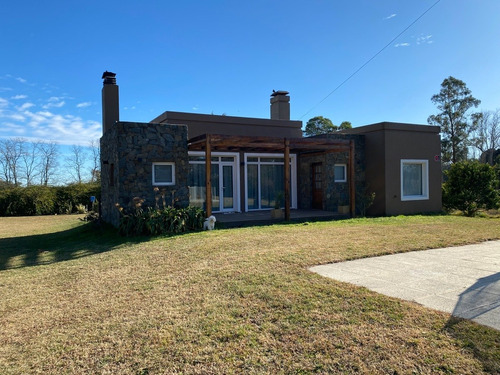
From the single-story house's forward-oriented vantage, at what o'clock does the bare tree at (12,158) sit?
The bare tree is roughly at 4 o'clock from the single-story house.

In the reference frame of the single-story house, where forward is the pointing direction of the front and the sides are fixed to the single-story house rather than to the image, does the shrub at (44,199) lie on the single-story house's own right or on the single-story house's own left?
on the single-story house's own right

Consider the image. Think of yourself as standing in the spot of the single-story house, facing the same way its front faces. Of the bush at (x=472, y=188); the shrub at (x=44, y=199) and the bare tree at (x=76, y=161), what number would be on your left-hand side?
1

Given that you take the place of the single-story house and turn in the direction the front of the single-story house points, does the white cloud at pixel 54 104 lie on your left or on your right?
on your right

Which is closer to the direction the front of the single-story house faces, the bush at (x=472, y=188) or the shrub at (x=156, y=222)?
the shrub

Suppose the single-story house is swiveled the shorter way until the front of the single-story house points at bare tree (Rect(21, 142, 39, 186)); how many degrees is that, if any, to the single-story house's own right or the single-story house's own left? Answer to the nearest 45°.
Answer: approximately 135° to the single-story house's own right

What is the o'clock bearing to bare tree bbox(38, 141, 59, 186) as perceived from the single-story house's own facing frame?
The bare tree is roughly at 4 o'clock from the single-story house.

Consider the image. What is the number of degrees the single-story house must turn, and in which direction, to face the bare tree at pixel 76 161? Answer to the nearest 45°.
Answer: approximately 135° to its right

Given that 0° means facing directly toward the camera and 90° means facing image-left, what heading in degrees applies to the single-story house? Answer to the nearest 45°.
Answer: approximately 0°

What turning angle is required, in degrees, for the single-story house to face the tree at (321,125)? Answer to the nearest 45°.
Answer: approximately 180°

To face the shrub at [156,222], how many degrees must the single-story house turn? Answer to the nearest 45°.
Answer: approximately 45° to its right
